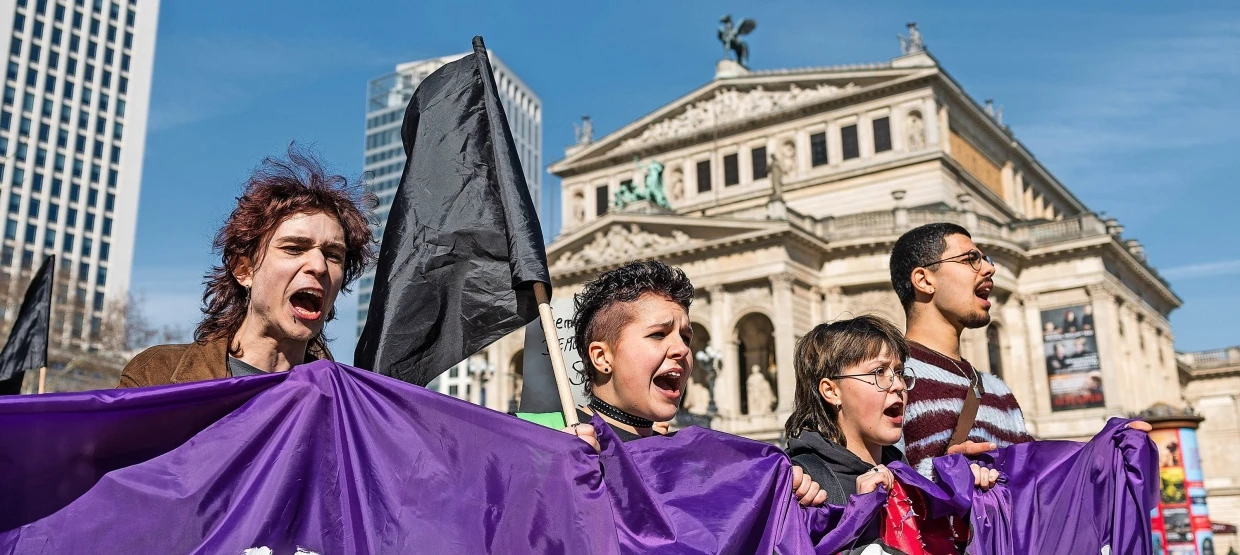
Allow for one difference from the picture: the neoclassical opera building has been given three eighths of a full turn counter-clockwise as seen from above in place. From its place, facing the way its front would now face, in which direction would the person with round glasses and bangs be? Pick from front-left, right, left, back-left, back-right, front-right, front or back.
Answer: right

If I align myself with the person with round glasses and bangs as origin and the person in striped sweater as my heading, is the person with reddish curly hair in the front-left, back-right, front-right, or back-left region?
back-left

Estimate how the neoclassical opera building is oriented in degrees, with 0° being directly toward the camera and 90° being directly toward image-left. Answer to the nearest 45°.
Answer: approximately 45°

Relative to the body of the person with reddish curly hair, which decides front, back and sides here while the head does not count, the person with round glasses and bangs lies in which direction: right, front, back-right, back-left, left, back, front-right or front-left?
front-left

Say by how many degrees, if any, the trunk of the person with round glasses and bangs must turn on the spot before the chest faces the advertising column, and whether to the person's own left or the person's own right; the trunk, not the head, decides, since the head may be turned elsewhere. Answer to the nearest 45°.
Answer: approximately 135° to the person's own left

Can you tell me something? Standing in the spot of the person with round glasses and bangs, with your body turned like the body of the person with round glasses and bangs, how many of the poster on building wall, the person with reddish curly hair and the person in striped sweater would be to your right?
1

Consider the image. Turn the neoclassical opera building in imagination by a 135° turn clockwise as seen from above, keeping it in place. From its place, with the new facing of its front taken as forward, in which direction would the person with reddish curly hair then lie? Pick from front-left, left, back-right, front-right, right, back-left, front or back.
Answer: back

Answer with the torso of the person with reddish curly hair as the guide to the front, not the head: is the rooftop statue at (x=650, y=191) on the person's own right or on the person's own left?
on the person's own left

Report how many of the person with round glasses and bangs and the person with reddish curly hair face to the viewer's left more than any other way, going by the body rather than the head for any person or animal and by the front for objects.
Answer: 0

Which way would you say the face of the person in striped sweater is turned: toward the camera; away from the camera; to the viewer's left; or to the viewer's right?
to the viewer's right

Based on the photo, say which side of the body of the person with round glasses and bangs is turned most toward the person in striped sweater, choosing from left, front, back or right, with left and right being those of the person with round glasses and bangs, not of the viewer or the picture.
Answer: left
